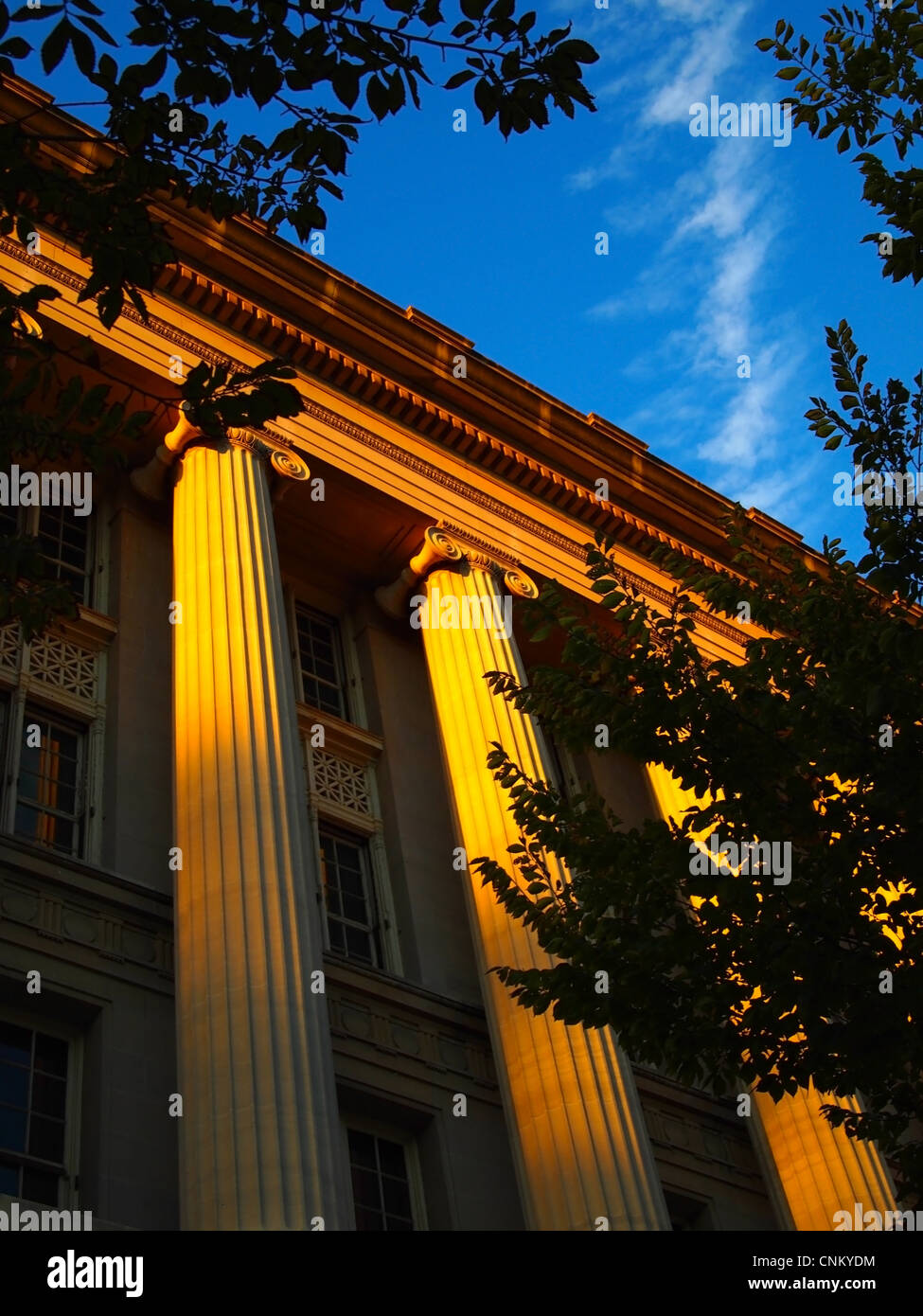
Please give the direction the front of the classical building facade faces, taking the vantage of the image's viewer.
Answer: facing the viewer and to the right of the viewer

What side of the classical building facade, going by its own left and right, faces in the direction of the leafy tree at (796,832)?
front
